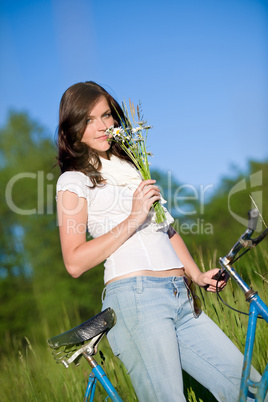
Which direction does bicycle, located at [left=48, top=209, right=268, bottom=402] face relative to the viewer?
to the viewer's right

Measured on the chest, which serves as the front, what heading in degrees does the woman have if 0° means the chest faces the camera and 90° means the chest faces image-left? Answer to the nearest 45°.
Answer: approximately 315°
